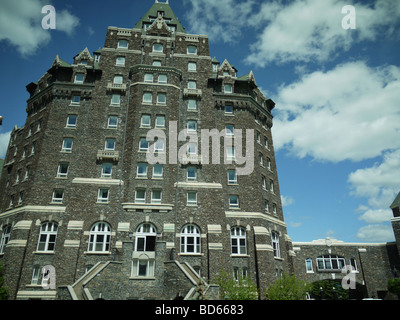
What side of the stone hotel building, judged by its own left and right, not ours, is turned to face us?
front

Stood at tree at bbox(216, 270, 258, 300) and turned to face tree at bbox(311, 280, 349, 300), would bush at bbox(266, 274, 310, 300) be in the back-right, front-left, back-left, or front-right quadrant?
front-right

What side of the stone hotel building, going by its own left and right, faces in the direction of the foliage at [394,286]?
left
